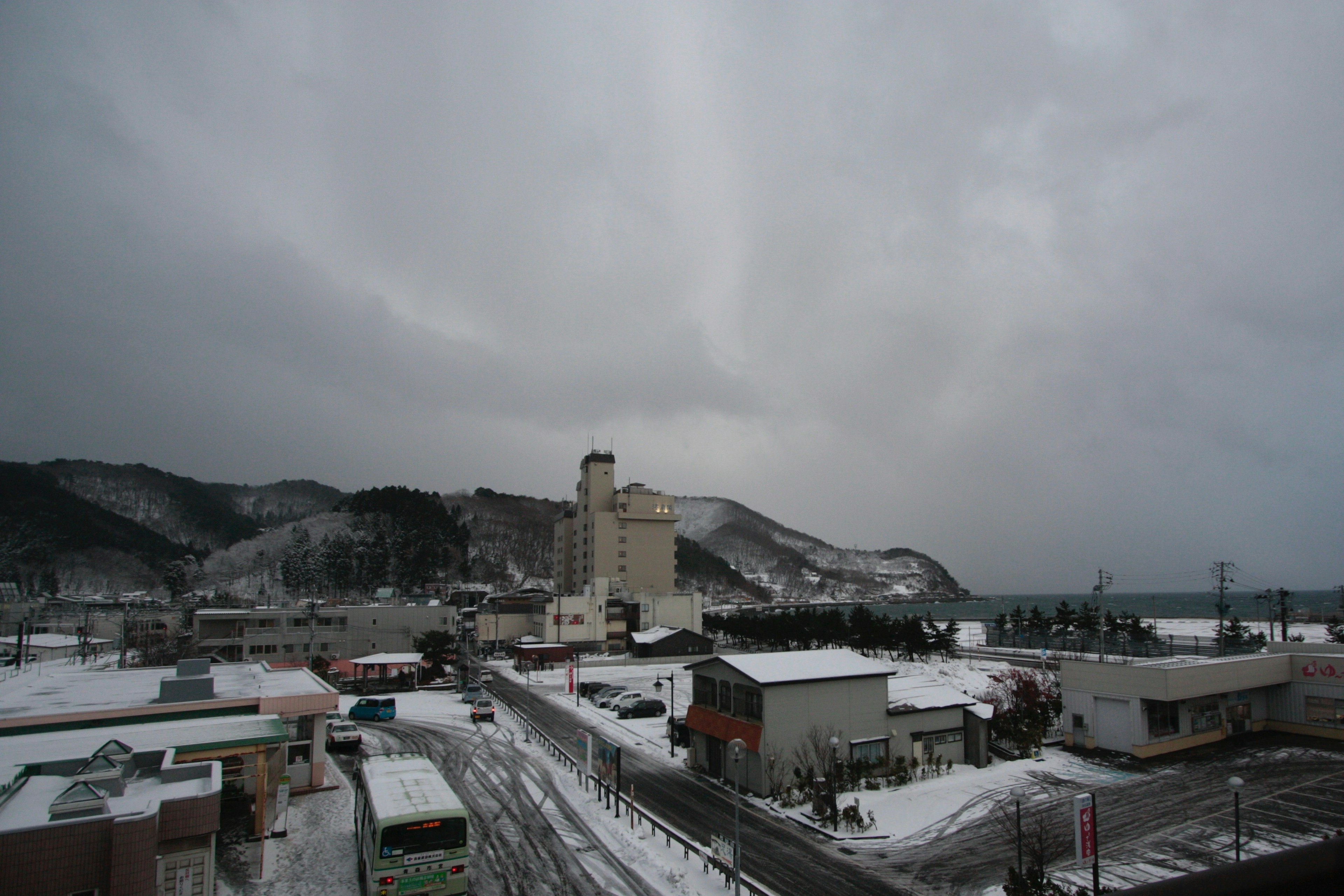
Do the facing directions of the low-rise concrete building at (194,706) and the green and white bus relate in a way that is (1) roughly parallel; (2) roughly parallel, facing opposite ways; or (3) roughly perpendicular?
roughly perpendicular

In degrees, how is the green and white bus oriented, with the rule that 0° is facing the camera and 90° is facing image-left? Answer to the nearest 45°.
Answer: approximately 180°

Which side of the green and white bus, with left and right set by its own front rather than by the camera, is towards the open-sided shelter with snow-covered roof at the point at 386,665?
front

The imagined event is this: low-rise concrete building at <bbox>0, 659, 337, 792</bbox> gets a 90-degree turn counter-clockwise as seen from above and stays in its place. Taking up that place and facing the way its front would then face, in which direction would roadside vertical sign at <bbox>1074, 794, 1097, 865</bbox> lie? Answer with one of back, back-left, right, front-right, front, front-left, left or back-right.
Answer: back-right

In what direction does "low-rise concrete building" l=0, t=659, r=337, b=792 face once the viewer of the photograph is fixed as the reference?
facing to the right of the viewer

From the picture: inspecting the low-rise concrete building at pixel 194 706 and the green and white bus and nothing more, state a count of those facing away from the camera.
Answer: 1
